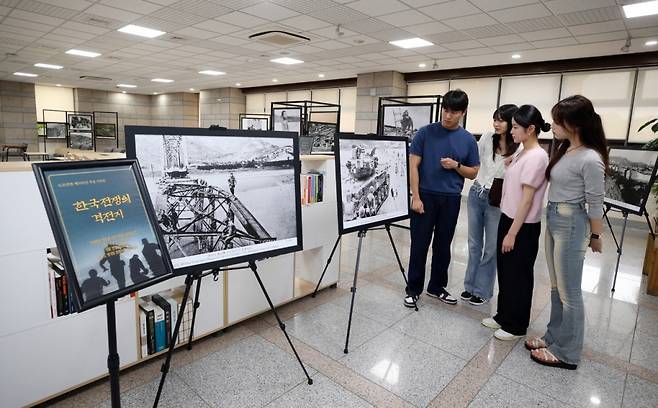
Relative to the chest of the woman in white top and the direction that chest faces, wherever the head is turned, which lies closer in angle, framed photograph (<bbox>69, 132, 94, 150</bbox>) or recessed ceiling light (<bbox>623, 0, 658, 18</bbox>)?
the framed photograph

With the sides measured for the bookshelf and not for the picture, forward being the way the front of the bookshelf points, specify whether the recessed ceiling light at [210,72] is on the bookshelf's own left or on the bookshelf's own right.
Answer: on the bookshelf's own left

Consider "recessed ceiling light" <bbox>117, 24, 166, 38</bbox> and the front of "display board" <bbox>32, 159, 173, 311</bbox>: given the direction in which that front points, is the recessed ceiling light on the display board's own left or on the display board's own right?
on the display board's own left

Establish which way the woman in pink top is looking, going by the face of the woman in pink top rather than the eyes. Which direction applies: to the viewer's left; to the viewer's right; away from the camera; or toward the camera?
to the viewer's left

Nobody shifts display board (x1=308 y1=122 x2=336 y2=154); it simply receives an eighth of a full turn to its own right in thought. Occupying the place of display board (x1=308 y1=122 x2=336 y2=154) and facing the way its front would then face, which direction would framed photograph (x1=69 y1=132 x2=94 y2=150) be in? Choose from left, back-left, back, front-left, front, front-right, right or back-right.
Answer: right

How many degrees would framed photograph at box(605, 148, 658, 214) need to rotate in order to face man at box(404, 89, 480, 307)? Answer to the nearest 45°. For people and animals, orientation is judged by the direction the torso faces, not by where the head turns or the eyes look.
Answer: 0° — it already faces them

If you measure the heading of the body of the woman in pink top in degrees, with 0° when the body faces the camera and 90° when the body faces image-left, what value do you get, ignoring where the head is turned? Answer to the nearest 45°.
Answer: approximately 90°

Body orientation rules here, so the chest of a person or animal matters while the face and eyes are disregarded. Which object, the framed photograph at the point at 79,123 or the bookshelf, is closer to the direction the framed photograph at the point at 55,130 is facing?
the bookshelf

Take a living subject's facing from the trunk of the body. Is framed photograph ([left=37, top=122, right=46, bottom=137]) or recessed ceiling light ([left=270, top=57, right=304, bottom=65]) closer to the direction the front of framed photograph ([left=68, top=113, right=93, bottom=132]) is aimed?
the recessed ceiling light
